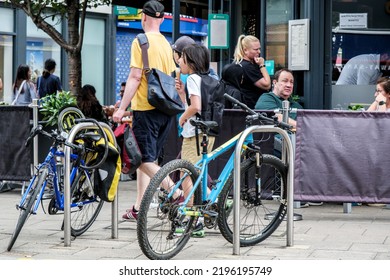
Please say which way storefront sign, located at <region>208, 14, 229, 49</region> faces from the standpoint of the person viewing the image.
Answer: facing the viewer

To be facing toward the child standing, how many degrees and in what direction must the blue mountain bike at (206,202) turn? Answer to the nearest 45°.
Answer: approximately 45° to its left

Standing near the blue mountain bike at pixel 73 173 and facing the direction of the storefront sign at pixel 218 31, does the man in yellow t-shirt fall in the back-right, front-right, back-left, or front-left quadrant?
front-right

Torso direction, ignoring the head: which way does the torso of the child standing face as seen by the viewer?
to the viewer's left

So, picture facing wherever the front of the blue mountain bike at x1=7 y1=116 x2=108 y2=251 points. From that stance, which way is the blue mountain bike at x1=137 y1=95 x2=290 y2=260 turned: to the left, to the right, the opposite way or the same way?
the opposite way

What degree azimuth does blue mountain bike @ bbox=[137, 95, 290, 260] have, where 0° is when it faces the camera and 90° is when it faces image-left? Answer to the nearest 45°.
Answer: approximately 225°

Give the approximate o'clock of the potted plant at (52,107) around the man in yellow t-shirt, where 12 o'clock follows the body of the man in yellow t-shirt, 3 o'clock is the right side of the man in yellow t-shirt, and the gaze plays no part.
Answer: The potted plant is roughly at 1 o'clock from the man in yellow t-shirt.

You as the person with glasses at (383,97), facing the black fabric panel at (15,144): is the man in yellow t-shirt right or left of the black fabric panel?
left

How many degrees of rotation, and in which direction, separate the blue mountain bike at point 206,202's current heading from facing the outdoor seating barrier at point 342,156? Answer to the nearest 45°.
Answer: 0° — it already faces it

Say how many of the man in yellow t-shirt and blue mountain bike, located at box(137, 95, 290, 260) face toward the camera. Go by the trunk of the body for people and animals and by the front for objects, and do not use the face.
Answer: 0
